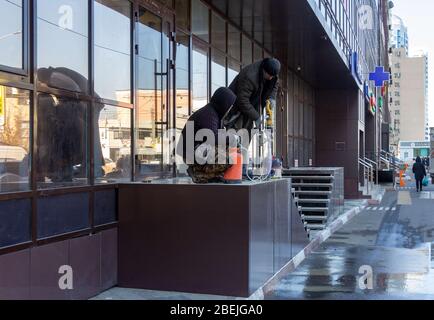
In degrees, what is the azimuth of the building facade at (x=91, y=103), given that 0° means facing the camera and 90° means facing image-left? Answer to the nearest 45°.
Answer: approximately 315°
